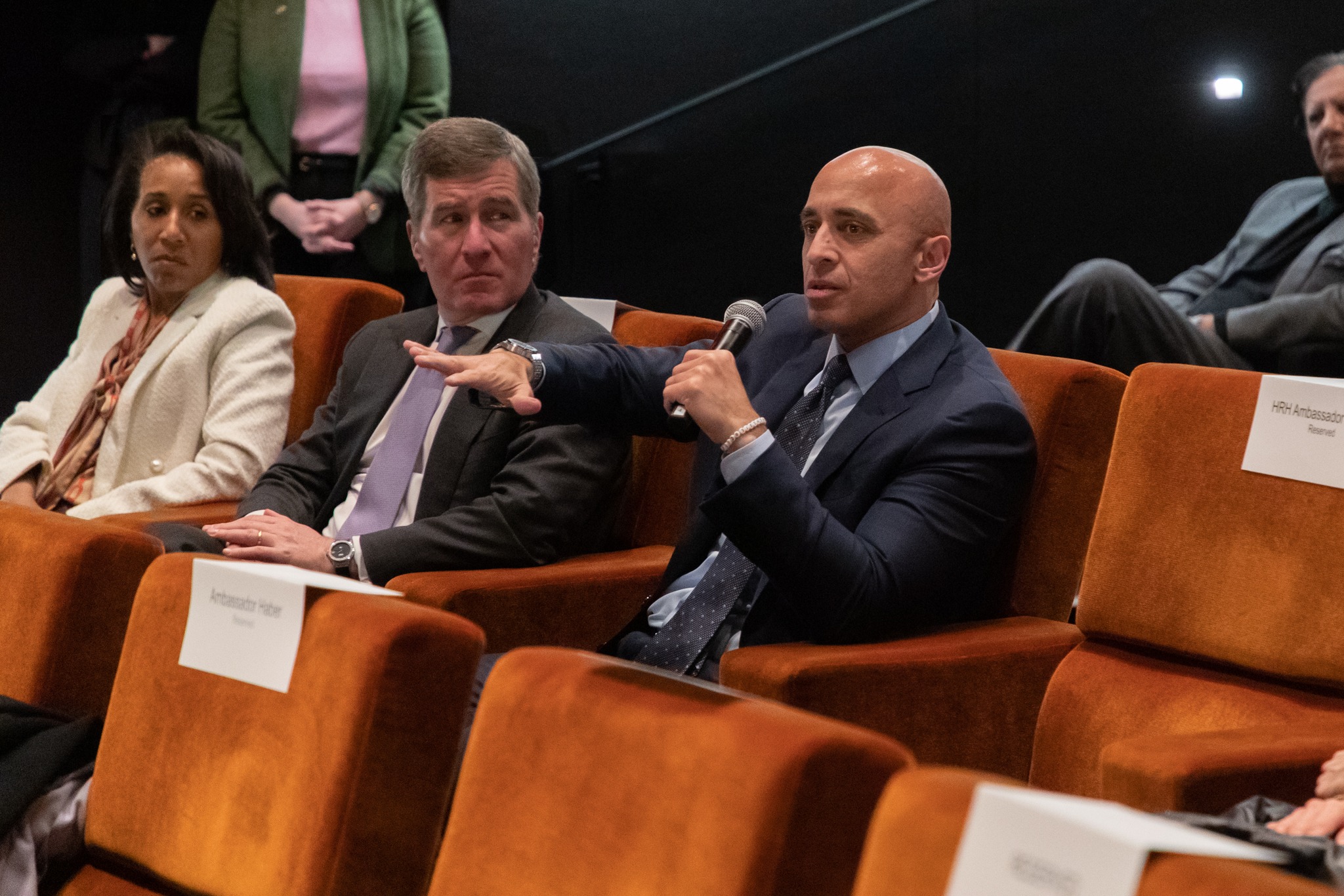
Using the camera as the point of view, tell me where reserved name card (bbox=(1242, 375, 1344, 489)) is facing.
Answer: facing the viewer and to the left of the viewer

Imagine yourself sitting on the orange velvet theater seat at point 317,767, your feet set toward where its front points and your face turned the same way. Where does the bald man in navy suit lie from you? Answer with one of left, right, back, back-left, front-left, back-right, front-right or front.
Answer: back

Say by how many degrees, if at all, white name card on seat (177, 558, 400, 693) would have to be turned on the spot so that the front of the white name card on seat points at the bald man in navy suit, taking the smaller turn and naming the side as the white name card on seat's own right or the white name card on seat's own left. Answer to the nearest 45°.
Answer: approximately 180°

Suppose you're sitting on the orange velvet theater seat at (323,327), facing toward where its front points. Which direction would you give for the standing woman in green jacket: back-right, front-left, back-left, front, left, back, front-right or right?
back-right

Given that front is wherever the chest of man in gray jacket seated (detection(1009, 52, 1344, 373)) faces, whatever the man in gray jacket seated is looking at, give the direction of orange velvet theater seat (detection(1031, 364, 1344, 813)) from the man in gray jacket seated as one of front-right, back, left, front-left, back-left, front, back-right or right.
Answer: front-left

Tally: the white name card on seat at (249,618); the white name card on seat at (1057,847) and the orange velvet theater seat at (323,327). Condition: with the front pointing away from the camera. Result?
0

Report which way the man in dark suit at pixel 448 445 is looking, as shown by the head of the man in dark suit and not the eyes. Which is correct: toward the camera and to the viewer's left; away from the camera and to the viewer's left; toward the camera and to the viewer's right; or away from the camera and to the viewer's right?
toward the camera and to the viewer's right

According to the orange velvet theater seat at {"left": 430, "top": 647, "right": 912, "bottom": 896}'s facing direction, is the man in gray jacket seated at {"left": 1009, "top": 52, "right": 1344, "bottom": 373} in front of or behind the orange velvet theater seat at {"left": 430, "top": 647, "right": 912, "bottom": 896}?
behind

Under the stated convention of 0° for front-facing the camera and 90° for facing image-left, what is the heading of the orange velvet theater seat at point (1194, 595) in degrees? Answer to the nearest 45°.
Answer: approximately 45°

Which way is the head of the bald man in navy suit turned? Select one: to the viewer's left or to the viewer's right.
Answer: to the viewer's left

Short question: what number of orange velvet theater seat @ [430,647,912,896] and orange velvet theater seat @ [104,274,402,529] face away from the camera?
0

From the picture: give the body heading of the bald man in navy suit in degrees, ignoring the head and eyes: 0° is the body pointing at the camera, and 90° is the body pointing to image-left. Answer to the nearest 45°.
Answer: approximately 45°
